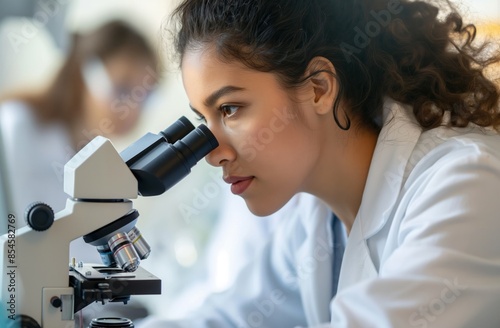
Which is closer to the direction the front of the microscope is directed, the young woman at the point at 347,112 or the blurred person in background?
the young woman

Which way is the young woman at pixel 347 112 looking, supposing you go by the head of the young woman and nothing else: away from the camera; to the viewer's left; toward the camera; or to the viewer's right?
to the viewer's left

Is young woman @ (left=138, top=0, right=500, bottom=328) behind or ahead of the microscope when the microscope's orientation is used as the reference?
ahead

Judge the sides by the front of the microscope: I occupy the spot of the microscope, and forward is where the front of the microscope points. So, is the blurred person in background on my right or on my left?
on my left

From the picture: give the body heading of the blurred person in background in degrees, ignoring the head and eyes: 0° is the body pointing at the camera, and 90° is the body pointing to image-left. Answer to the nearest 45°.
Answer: approximately 315°

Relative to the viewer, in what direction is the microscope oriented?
to the viewer's right

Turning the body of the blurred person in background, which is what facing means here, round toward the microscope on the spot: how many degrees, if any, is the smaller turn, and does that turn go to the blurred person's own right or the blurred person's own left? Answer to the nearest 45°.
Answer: approximately 45° to the blurred person's own right

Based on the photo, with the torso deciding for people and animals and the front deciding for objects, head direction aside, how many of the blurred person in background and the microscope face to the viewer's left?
0

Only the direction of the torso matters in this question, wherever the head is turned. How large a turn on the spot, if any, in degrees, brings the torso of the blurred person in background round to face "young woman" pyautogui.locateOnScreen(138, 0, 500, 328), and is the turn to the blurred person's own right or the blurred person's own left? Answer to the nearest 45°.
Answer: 0° — they already face them
